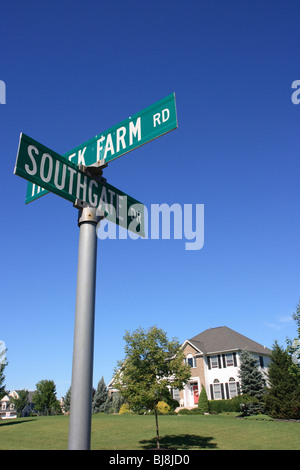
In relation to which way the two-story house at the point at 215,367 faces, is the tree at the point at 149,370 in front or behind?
in front

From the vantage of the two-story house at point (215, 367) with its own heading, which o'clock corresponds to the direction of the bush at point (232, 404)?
The bush is roughly at 10 o'clock from the two-story house.

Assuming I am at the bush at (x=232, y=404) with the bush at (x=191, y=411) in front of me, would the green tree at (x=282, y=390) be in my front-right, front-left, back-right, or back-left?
back-left

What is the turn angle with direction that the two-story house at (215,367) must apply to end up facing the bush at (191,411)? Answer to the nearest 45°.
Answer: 0° — it already faces it

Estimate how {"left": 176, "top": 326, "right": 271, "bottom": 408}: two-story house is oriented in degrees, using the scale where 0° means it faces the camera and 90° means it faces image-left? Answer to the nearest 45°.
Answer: approximately 45°

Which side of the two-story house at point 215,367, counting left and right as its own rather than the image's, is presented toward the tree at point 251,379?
left
